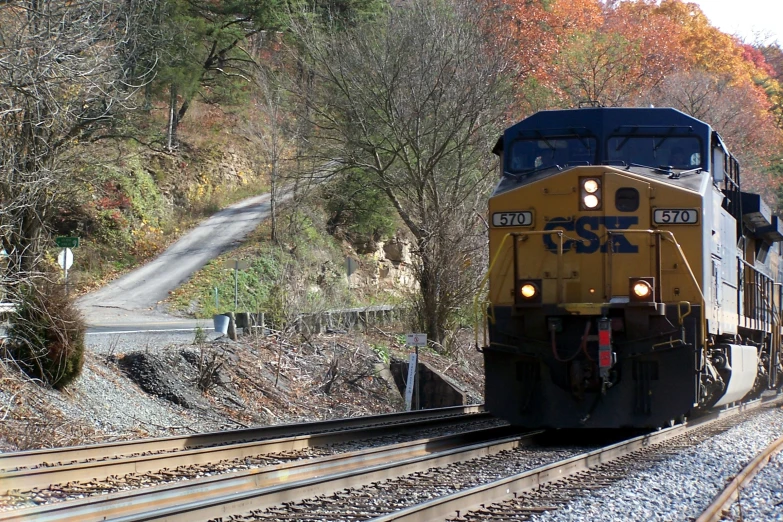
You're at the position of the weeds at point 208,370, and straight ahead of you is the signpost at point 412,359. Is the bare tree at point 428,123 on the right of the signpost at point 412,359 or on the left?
left

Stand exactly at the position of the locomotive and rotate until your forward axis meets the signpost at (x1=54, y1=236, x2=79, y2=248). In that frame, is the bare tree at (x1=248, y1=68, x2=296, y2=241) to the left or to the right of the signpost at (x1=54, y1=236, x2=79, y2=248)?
right

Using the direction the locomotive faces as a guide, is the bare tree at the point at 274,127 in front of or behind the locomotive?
behind

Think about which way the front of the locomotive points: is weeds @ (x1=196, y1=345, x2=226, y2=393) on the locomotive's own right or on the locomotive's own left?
on the locomotive's own right

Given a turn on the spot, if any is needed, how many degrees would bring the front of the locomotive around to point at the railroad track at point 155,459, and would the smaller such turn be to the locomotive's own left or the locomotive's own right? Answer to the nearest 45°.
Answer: approximately 45° to the locomotive's own right

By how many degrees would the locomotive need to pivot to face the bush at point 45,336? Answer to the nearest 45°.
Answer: approximately 90° to its right

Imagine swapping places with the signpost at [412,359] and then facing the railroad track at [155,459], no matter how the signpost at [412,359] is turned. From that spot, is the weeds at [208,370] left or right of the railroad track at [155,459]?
right

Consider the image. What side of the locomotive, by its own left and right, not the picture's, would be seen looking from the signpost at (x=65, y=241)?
right

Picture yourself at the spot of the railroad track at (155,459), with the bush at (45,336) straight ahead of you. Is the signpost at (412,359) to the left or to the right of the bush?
right

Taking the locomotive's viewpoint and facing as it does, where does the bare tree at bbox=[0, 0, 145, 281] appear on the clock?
The bare tree is roughly at 3 o'clock from the locomotive.

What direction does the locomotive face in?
toward the camera

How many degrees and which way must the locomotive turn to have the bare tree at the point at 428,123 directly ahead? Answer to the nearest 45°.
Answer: approximately 135° to its right
